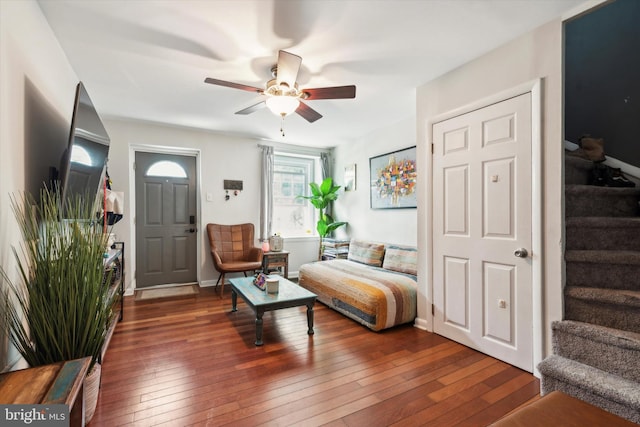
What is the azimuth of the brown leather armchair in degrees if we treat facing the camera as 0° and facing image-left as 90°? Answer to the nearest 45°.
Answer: approximately 315°

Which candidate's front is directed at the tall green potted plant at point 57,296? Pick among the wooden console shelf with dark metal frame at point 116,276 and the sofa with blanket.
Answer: the sofa with blanket

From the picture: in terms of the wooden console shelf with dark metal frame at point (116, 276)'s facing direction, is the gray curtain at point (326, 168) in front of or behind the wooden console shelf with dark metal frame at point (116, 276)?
in front

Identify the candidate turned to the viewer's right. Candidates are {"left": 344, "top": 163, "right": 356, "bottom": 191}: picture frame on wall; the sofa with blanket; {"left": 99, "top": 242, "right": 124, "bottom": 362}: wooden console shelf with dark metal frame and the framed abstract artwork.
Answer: the wooden console shelf with dark metal frame

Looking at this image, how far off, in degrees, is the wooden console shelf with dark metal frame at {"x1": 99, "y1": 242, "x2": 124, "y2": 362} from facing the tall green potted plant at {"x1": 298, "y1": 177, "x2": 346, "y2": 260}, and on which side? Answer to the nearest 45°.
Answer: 0° — it already faces it

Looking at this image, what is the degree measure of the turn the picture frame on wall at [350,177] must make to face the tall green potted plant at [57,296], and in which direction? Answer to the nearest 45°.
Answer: approximately 45° to its left

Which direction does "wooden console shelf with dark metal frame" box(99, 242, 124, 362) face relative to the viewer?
to the viewer's right

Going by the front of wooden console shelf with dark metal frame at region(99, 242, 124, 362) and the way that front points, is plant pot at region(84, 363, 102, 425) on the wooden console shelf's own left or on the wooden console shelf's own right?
on the wooden console shelf's own right

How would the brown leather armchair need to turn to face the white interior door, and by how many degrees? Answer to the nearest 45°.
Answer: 0° — it already faces it

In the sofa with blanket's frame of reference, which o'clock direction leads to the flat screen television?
The flat screen television is roughly at 12 o'clock from the sofa with blanket.

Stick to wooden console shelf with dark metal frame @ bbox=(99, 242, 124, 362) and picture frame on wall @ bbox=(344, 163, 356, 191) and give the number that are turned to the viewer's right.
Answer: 1
